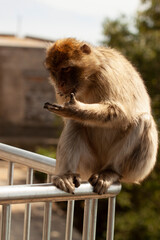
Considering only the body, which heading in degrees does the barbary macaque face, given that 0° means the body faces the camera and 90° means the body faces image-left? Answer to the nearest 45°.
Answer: approximately 45°

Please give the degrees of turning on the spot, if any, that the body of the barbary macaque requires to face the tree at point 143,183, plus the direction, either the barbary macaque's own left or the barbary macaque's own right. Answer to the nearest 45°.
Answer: approximately 135° to the barbary macaque's own right
